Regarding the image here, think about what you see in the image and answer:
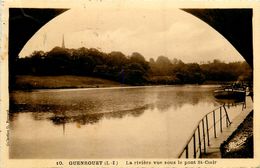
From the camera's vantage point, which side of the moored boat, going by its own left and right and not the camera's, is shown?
left
